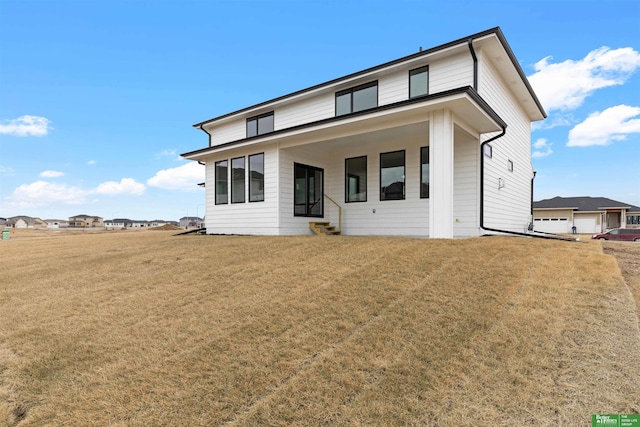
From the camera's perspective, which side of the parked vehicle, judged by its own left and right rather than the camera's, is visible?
left

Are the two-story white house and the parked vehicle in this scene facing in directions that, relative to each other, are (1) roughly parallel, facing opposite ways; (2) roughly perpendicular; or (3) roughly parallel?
roughly perpendicular

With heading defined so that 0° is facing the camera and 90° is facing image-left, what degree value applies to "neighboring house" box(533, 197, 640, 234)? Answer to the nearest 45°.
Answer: approximately 0°
